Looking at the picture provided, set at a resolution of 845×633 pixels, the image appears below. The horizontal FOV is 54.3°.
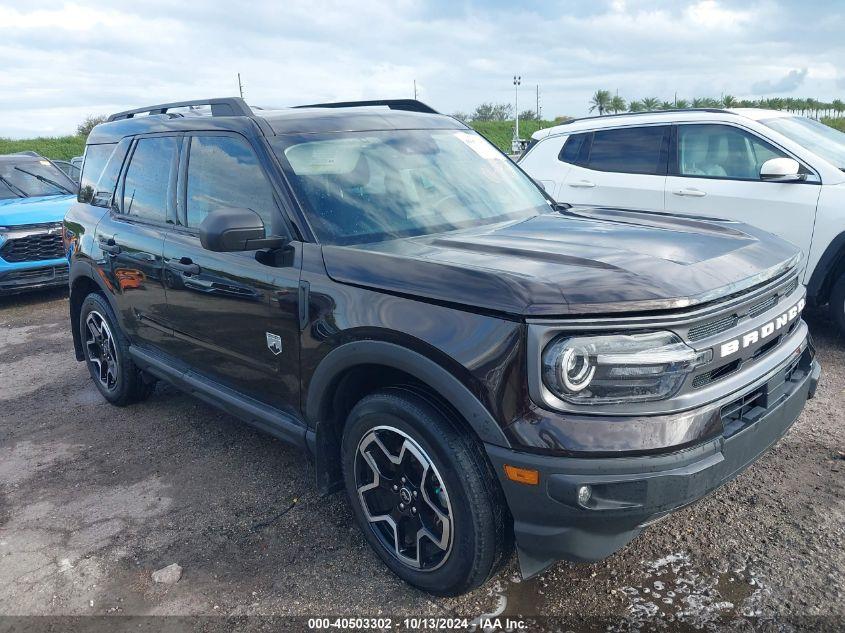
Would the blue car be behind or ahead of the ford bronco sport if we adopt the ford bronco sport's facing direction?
behind

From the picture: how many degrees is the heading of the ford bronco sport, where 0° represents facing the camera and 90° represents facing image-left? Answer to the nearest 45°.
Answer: approximately 315°
